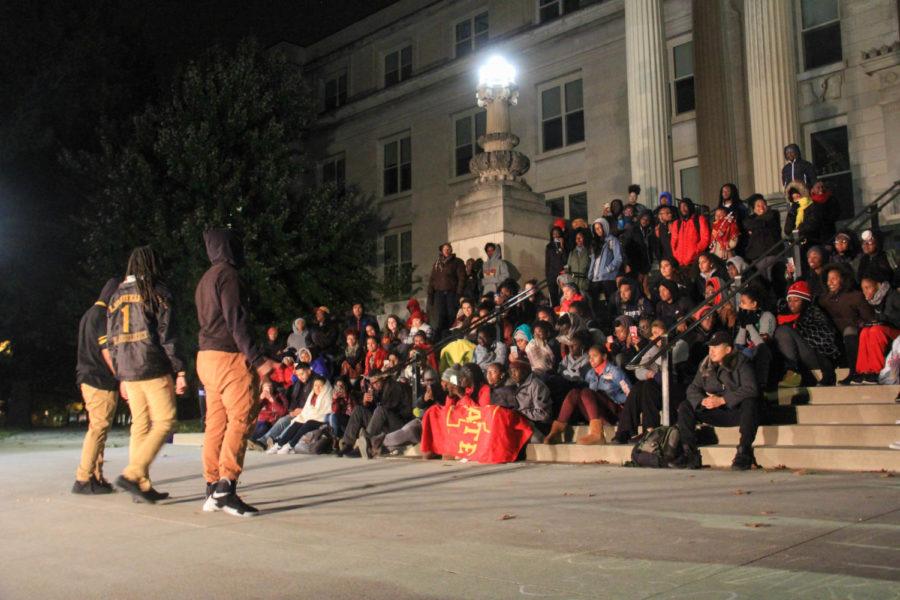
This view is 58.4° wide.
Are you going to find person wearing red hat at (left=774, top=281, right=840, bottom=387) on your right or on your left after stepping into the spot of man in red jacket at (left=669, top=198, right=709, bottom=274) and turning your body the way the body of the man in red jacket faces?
on your left

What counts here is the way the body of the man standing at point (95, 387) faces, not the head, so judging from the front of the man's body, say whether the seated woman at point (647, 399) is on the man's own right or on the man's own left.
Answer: on the man's own right

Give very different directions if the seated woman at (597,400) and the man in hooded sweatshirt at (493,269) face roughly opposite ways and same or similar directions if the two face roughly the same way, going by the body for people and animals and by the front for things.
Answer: same or similar directions

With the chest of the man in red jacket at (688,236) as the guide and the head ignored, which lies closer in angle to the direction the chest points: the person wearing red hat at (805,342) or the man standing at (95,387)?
the man standing

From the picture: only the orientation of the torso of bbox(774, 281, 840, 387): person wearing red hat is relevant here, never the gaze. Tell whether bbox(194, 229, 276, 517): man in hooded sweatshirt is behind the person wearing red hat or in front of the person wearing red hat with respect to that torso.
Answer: in front

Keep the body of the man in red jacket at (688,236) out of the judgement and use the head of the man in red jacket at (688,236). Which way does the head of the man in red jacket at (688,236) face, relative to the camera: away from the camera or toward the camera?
toward the camera

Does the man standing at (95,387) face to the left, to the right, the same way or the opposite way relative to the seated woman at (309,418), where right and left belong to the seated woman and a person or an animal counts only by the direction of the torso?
the opposite way

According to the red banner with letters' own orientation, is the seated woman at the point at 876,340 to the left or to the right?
on its left

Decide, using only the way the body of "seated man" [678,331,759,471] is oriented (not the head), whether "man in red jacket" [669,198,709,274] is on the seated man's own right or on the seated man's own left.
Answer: on the seated man's own right

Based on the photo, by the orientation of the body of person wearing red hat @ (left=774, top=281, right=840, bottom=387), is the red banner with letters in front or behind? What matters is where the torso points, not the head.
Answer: in front

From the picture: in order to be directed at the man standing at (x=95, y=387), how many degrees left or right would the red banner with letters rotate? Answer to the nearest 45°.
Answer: approximately 45° to its right

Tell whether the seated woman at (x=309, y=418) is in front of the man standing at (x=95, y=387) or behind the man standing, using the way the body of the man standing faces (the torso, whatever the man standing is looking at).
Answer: in front

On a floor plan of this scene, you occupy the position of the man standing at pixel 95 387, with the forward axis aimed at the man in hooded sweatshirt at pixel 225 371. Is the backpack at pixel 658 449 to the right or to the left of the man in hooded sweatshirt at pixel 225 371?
left

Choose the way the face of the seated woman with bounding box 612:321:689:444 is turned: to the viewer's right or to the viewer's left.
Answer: to the viewer's left

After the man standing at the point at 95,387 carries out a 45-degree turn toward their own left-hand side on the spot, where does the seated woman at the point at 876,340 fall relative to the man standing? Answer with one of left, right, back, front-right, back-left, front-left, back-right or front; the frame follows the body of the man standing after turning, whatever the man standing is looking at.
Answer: right

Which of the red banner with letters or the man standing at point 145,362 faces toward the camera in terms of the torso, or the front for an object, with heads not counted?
the red banner with letters

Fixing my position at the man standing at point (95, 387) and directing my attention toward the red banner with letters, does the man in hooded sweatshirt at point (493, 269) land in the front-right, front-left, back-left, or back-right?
front-left

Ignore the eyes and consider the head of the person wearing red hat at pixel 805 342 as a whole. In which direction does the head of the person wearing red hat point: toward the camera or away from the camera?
toward the camera

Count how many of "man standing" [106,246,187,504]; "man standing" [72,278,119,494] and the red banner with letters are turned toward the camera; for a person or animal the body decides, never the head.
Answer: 1

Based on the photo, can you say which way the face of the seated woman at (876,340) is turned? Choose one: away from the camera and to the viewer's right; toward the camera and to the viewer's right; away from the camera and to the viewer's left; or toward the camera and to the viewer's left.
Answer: toward the camera and to the viewer's left
